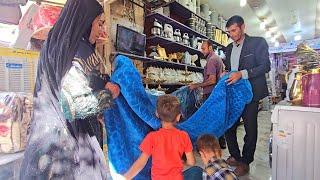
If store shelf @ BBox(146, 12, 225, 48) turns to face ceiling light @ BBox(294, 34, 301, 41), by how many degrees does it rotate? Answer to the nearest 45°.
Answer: approximately 90° to its left

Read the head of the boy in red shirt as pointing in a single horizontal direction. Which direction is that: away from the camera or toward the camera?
away from the camera

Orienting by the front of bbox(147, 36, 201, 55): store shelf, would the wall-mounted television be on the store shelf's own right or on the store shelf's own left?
on the store shelf's own right

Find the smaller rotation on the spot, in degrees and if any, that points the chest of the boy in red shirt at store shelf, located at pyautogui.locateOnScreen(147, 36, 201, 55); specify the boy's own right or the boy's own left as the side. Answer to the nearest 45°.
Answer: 0° — they already face it

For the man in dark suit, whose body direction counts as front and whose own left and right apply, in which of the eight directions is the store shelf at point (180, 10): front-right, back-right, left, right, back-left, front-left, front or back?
right

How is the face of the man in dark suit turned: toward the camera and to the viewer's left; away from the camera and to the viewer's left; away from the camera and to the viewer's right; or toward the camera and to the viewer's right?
toward the camera and to the viewer's left

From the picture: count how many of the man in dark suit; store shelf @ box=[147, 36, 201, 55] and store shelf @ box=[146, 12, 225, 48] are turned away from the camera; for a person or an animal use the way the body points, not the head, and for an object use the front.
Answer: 0

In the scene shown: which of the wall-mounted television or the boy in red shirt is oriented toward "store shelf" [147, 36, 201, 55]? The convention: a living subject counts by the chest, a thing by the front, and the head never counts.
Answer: the boy in red shirt

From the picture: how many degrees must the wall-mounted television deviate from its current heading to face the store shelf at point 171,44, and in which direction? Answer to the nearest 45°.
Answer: approximately 90° to its left

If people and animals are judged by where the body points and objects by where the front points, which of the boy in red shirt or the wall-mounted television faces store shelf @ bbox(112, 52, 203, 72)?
the boy in red shirt

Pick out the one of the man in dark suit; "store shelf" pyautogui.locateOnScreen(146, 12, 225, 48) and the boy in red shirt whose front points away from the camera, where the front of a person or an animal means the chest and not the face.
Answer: the boy in red shirt

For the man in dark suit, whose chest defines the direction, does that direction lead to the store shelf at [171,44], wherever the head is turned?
no

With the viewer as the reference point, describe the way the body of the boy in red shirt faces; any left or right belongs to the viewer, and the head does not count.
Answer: facing away from the viewer

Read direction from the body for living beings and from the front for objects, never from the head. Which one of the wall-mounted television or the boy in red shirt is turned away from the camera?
the boy in red shirt

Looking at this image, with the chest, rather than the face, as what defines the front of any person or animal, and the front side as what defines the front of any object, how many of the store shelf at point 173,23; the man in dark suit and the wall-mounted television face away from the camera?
0

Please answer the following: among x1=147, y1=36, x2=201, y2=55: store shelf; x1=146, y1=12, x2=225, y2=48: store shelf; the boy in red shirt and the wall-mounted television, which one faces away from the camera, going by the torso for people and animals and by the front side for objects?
the boy in red shirt

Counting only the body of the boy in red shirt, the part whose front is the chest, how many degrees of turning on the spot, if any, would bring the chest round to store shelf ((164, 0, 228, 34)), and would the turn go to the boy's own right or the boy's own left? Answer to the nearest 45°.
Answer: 0° — they already face it

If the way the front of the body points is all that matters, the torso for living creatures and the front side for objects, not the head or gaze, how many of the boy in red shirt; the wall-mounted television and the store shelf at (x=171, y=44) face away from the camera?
1
